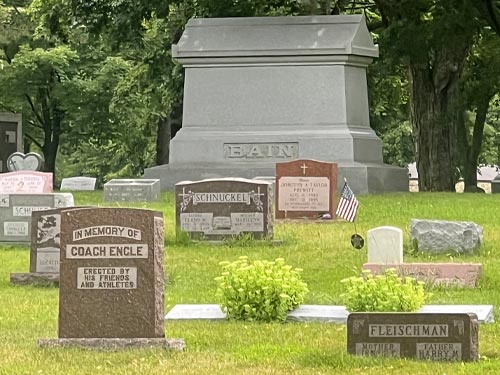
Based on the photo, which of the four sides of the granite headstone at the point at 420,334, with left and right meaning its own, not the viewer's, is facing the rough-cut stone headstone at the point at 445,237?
back

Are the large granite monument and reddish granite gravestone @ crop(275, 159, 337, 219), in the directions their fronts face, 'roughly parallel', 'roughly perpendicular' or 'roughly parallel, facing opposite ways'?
roughly parallel

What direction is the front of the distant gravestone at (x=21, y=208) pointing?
toward the camera

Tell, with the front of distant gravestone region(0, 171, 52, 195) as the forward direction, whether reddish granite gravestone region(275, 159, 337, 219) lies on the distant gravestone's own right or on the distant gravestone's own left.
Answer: on the distant gravestone's own left

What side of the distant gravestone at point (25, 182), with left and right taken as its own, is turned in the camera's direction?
front

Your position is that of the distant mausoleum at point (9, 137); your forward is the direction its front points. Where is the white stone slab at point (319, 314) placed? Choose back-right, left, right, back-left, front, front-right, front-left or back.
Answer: front

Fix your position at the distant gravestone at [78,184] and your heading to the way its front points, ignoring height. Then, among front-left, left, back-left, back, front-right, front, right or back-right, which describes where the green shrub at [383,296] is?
front

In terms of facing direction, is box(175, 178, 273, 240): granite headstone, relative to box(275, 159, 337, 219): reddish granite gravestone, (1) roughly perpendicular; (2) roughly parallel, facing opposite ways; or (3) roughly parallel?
roughly parallel

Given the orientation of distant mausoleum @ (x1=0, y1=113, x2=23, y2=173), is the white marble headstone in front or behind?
in front

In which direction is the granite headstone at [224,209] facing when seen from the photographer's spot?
facing the viewer

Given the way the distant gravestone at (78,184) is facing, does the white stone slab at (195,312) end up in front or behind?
in front

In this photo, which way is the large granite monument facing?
toward the camera

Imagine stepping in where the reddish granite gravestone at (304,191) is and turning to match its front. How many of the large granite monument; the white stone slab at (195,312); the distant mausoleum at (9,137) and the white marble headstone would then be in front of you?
2

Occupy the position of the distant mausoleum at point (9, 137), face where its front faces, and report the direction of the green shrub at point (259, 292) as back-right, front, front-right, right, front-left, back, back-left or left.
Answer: front
